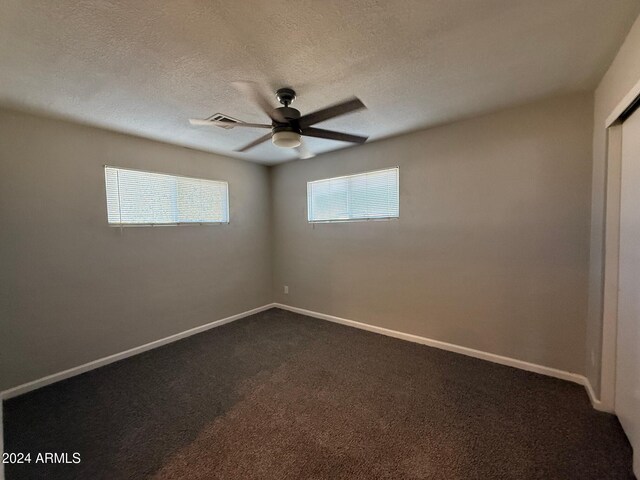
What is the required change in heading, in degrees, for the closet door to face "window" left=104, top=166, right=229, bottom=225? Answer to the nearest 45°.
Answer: approximately 45° to its left

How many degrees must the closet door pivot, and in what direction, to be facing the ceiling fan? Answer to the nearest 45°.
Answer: approximately 45° to its left

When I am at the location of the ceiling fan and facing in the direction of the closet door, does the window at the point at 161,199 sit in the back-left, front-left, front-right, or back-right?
back-left

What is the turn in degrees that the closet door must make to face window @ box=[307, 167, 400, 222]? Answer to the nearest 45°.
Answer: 0° — it already faces it

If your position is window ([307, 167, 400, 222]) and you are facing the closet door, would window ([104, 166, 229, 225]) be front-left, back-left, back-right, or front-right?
back-right

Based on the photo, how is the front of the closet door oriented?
to the viewer's left
